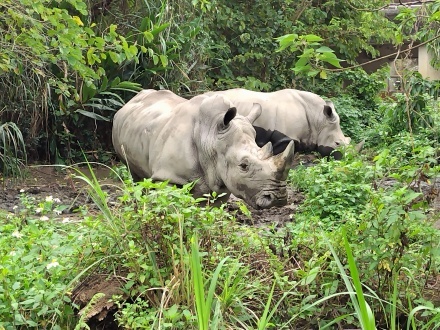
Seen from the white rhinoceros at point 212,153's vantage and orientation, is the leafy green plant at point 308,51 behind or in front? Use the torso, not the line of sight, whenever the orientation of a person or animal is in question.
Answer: in front

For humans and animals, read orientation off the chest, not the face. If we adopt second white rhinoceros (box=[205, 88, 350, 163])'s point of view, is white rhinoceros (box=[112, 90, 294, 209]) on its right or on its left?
on its right

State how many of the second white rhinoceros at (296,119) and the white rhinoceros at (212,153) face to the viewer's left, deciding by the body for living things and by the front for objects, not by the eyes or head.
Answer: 0

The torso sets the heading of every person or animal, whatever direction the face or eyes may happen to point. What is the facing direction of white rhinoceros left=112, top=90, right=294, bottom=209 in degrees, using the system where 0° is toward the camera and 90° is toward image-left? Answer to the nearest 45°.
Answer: approximately 315°

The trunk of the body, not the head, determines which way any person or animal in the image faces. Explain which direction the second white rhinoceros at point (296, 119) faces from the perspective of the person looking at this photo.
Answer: facing to the right of the viewer

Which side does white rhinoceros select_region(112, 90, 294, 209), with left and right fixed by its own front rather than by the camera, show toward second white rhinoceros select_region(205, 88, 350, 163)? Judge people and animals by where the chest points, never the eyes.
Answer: left

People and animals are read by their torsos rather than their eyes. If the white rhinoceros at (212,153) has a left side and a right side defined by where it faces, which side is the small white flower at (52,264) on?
on its right
